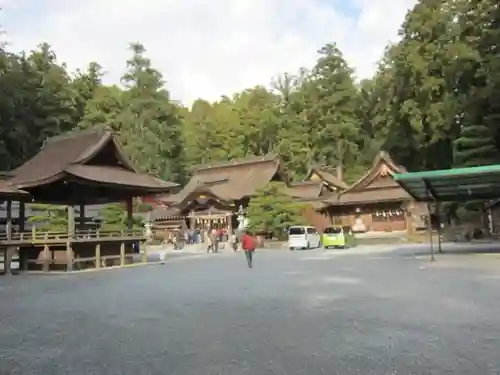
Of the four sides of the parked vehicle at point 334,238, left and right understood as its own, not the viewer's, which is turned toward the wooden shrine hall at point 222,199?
left

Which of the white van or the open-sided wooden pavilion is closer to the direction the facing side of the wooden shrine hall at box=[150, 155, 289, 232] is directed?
the open-sided wooden pavilion

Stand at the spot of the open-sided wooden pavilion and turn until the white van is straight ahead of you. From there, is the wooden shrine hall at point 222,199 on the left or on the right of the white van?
left

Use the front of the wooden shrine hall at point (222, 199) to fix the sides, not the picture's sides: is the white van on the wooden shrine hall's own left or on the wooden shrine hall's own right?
on the wooden shrine hall's own left

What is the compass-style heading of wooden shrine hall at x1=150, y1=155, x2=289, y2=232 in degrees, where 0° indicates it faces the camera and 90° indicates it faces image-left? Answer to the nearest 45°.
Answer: approximately 45°

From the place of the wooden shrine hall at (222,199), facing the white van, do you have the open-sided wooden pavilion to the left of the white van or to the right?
right

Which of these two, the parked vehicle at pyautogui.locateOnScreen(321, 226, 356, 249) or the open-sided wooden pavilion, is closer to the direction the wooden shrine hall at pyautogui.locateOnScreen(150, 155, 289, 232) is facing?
the open-sided wooden pavilion
